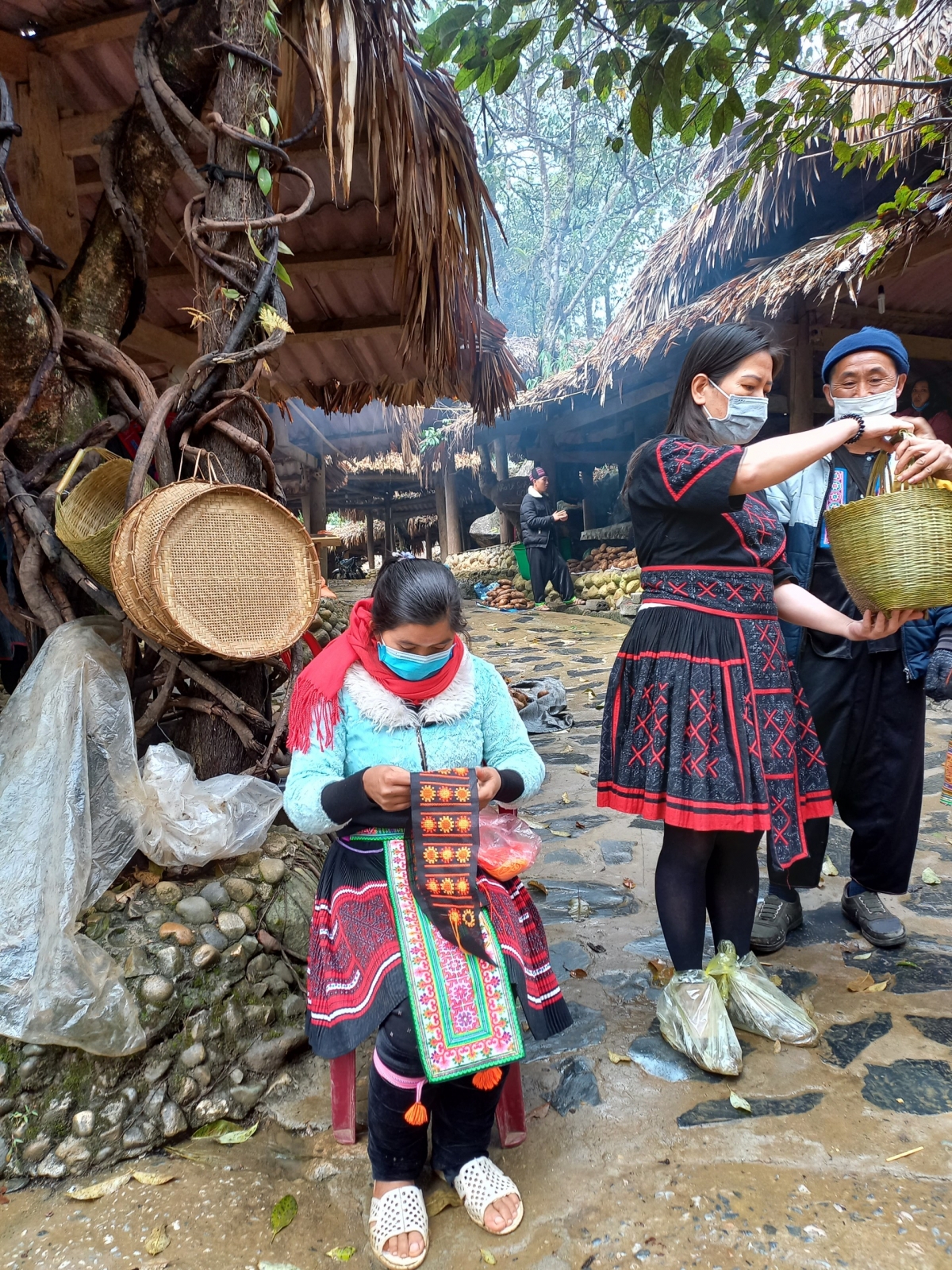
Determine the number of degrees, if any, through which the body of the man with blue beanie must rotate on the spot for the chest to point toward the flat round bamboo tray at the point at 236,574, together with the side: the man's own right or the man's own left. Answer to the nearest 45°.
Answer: approximately 45° to the man's own right

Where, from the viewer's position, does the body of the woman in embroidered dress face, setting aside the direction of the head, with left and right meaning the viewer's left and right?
facing the viewer and to the right of the viewer

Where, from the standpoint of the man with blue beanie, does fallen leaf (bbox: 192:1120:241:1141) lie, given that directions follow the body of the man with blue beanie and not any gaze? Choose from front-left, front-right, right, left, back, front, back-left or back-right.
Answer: front-right

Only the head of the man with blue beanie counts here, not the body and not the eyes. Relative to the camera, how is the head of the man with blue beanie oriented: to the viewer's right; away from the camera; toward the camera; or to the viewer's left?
toward the camera

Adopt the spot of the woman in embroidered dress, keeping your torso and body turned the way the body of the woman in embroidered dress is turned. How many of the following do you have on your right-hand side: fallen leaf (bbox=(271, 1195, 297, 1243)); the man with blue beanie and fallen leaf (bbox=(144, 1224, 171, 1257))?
2

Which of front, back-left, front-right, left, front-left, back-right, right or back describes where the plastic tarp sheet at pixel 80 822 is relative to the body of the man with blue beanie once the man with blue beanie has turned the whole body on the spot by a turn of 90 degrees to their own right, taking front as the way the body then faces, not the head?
front-left

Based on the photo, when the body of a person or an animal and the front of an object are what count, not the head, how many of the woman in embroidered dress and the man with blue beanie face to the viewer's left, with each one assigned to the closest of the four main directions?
0

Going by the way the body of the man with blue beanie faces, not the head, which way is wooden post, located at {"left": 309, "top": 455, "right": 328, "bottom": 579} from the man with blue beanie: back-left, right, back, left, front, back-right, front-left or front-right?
back-right

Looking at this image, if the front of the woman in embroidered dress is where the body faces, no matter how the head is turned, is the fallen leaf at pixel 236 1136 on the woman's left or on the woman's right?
on the woman's right

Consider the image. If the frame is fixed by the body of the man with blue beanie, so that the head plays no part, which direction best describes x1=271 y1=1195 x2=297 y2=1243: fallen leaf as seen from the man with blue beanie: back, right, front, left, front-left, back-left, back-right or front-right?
front-right

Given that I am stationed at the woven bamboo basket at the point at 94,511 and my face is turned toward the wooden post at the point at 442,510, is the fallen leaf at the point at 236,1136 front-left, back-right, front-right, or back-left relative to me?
back-right

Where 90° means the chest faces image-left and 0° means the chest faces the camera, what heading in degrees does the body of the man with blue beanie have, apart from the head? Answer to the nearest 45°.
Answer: approximately 0°

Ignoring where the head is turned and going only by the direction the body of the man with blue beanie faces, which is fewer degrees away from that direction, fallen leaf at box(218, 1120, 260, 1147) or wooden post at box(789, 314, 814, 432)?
the fallen leaf

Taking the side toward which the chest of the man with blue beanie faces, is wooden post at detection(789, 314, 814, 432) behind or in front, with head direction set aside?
behind

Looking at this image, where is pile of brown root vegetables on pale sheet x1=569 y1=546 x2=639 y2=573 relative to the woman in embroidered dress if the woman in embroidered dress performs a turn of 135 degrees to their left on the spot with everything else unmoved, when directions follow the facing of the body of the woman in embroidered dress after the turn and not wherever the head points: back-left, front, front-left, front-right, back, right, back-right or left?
front

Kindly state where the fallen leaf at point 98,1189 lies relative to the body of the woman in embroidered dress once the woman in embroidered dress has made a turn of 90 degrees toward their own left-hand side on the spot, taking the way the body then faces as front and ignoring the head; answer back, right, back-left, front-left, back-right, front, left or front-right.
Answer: back
